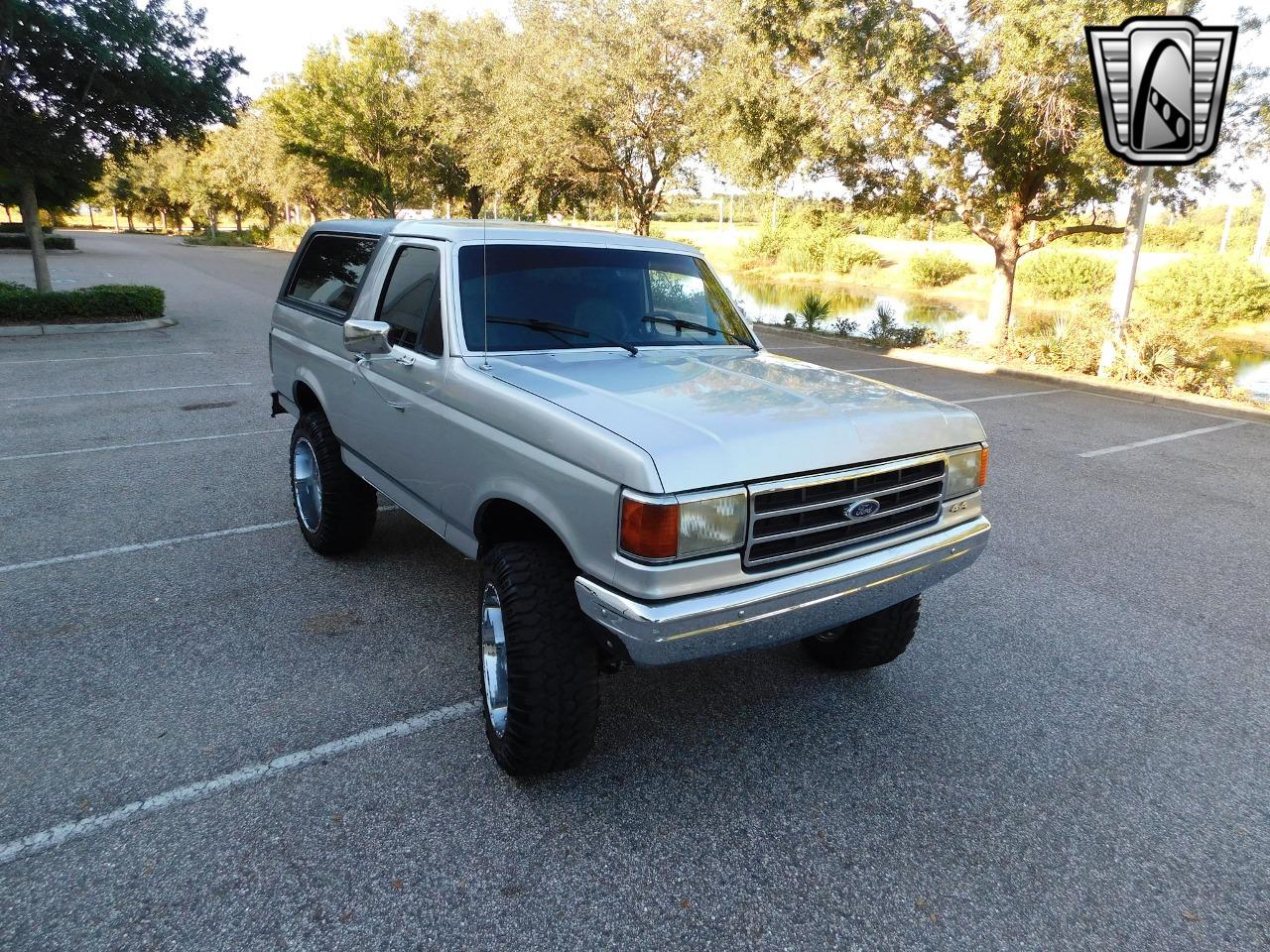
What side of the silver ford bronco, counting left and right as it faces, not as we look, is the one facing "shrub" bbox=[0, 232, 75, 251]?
back

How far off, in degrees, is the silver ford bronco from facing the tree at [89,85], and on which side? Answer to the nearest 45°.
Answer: approximately 180°

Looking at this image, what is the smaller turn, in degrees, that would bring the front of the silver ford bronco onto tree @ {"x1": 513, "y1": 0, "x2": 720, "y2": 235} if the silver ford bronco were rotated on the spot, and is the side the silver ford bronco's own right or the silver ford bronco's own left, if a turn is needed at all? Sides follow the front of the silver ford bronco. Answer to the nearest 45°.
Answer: approximately 135° to the silver ford bronco's own left

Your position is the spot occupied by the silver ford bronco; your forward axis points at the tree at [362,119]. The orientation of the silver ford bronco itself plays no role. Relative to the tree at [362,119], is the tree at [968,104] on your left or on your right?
right

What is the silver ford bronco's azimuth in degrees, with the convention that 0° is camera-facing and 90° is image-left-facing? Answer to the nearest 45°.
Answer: approximately 315°

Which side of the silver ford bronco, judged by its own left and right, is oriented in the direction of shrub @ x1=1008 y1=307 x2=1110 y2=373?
left

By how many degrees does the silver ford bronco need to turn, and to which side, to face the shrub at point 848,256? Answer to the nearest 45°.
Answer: approximately 135° to its left

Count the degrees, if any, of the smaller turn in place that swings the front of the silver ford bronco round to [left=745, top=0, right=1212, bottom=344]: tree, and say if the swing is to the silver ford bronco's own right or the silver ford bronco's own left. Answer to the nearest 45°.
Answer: approximately 90° to the silver ford bronco's own left
